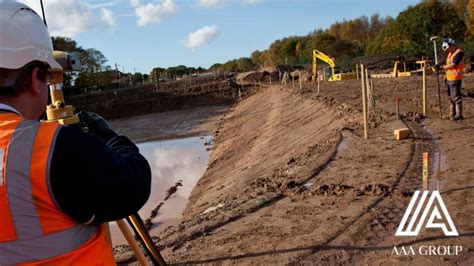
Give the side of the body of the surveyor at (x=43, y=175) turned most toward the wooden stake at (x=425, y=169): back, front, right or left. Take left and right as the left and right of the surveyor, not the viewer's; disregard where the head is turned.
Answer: front

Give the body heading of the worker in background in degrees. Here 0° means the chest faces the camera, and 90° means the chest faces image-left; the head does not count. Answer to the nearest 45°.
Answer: approximately 90°

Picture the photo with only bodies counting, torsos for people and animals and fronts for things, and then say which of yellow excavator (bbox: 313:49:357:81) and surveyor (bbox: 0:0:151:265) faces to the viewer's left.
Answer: the yellow excavator

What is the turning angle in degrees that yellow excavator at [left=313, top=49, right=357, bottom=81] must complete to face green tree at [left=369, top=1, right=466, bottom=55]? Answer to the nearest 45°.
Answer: approximately 135° to its right

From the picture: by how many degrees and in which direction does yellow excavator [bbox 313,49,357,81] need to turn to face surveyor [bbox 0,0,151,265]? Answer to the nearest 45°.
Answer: approximately 90° to its left

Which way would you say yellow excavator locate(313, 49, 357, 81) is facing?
to the viewer's left

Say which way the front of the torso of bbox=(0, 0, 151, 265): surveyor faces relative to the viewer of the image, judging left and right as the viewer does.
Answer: facing away from the viewer and to the right of the viewer

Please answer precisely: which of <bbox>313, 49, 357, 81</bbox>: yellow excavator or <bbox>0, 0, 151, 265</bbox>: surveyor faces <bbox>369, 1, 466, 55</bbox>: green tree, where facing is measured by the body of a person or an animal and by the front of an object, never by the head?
the surveyor

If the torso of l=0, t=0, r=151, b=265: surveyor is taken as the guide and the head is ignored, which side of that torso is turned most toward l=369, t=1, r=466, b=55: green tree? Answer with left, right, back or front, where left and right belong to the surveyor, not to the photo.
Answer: front
